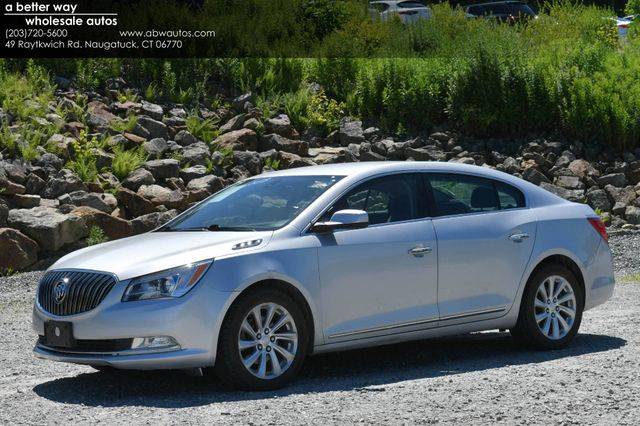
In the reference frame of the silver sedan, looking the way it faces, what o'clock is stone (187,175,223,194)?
The stone is roughly at 4 o'clock from the silver sedan.

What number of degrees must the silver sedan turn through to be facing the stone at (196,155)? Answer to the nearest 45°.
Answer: approximately 135° to its right

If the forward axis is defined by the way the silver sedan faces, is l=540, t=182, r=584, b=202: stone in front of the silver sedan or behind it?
behind

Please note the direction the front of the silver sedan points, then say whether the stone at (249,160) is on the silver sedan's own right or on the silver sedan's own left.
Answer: on the silver sedan's own right

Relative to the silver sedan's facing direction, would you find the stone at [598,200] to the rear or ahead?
to the rear

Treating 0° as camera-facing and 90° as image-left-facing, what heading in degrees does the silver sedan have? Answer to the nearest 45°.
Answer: approximately 45°

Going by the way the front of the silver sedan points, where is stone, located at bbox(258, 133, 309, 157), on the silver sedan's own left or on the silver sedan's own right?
on the silver sedan's own right

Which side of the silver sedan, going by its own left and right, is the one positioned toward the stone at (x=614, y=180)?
back

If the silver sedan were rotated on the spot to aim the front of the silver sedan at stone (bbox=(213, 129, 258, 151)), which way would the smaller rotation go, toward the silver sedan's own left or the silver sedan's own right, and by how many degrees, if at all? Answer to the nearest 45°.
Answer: approximately 135° to the silver sedan's own right

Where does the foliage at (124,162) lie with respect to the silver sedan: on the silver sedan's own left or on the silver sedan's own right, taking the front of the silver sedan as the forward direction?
on the silver sedan's own right

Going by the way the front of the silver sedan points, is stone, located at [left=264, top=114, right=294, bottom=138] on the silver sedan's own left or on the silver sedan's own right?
on the silver sedan's own right

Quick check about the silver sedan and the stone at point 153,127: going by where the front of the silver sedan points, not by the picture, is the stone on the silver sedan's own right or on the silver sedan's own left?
on the silver sedan's own right

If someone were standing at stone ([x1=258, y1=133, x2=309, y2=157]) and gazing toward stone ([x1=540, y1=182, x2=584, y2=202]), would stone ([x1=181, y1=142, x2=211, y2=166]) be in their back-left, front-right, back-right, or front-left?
back-right

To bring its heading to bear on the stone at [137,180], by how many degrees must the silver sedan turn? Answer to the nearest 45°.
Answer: approximately 135° to its right

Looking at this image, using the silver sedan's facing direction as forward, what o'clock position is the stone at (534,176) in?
The stone is roughly at 5 o'clock from the silver sedan.
